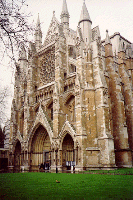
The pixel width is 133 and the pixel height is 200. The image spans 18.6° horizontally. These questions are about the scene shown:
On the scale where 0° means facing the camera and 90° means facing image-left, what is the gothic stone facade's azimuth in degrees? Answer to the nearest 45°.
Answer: approximately 45°
